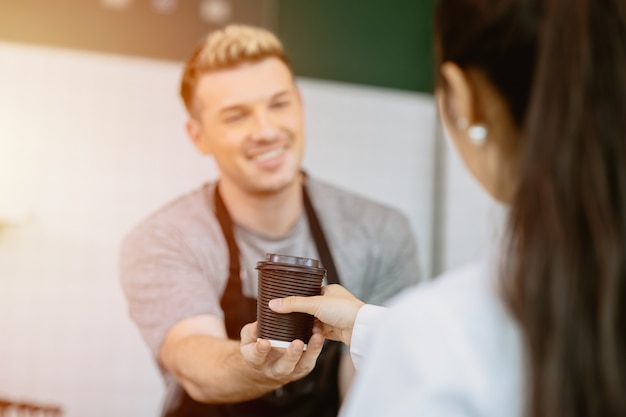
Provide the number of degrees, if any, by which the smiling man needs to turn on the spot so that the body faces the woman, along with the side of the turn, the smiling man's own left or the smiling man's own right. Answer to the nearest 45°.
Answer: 0° — they already face them

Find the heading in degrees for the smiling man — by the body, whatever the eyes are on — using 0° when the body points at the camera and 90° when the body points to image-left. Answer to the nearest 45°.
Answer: approximately 0°

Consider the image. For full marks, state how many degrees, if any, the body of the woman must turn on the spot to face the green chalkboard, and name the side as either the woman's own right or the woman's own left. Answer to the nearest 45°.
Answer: approximately 45° to the woman's own right

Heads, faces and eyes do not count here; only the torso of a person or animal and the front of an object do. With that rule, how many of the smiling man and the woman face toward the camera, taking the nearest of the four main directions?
1

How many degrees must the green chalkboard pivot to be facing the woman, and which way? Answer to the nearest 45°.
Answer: approximately 45° to its left

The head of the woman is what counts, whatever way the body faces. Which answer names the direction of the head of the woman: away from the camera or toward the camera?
away from the camera

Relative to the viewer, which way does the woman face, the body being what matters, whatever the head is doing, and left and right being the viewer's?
facing away from the viewer and to the left of the viewer

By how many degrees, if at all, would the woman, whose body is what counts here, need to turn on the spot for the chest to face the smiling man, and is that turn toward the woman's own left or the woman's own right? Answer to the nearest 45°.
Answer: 0° — they already face them
